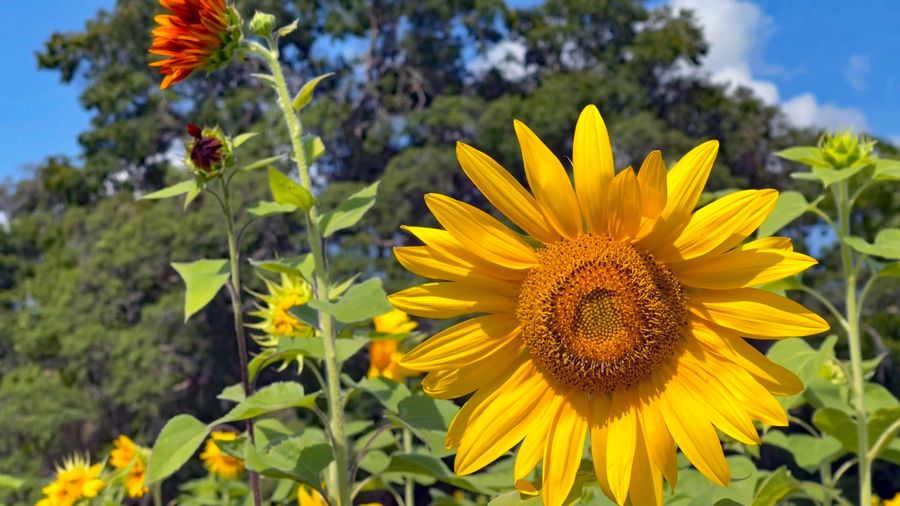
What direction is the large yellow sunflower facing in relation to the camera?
toward the camera

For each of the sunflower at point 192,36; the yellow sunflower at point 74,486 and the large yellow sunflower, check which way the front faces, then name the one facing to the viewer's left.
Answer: the sunflower

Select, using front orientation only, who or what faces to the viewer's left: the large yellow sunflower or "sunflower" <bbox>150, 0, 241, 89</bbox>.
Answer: the sunflower

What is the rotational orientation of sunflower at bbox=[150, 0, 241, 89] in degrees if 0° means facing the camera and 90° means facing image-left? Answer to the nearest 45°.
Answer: approximately 90°

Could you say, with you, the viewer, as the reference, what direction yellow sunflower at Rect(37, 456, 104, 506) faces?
facing the viewer
